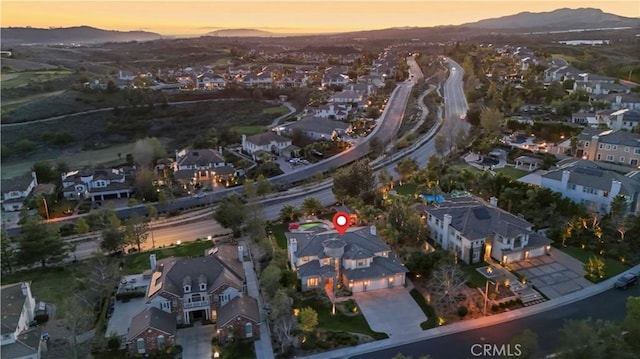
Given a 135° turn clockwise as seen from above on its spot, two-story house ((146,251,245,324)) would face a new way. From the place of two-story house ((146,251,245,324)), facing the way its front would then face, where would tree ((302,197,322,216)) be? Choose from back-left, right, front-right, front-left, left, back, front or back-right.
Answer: right

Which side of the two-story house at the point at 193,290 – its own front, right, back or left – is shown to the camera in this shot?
front

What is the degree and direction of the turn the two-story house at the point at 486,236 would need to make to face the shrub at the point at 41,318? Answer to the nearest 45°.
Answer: approximately 90° to its right

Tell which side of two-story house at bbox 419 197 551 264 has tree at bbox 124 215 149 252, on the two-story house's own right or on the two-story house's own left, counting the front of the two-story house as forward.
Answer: on the two-story house's own right

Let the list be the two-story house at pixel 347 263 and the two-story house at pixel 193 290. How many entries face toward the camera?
2

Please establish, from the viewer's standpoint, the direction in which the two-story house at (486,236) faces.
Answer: facing the viewer and to the right of the viewer

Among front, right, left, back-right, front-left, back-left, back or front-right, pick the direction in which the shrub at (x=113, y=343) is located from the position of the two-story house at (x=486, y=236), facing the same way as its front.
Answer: right

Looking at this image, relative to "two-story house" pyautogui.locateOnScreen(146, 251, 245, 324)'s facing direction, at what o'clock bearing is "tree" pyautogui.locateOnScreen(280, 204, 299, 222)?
The tree is roughly at 7 o'clock from the two-story house.

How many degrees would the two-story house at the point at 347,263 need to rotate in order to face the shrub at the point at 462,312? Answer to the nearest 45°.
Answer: approximately 45° to its left

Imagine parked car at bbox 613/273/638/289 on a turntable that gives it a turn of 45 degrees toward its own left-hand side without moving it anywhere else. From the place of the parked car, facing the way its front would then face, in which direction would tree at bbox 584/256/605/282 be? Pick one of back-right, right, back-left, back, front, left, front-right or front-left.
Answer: right

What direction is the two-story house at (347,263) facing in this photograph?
toward the camera

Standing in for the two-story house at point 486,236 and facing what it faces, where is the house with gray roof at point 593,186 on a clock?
The house with gray roof is roughly at 9 o'clock from the two-story house.

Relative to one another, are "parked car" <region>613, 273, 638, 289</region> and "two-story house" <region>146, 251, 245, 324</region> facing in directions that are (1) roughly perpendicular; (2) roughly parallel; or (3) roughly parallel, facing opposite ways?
roughly perpendicular

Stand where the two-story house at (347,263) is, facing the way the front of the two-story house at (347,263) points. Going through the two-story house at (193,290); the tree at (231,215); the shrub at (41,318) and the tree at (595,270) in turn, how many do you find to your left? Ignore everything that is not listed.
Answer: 1

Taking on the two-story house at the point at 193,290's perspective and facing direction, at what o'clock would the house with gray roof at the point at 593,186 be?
The house with gray roof is roughly at 9 o'clock from the two-story house.

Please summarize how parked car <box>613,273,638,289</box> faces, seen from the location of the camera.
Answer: facing the viewer and to the left of the viewer
